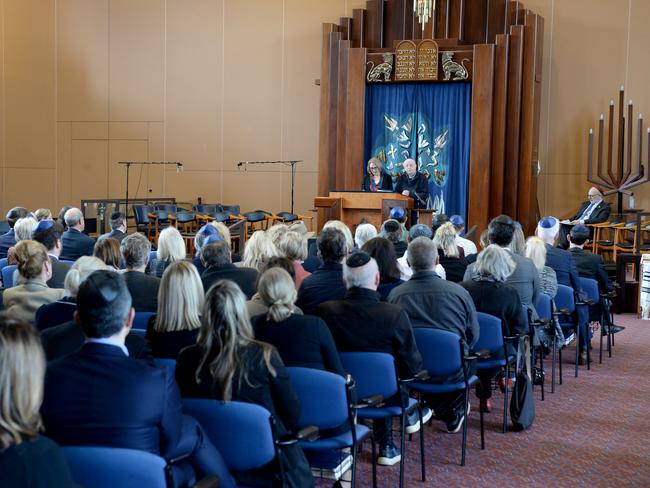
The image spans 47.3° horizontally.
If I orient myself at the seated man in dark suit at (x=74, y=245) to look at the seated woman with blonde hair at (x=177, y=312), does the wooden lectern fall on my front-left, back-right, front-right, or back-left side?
back-left

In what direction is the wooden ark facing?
toward the camera

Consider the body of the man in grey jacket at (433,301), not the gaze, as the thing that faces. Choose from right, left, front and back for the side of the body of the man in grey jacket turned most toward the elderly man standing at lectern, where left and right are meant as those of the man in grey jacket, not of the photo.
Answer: front

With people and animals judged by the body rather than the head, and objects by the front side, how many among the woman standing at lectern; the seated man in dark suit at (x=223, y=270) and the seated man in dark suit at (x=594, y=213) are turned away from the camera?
1

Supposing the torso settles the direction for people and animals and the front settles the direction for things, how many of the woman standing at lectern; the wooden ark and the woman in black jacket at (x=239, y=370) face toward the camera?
2

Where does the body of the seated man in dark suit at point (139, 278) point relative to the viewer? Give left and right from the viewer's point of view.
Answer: facing away from the viewer and to the right of the viewer

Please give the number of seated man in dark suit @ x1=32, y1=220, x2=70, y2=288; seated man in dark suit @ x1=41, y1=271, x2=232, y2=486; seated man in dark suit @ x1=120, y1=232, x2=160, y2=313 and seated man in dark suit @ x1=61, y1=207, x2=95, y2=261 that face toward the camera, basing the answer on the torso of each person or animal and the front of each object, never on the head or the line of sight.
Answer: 0

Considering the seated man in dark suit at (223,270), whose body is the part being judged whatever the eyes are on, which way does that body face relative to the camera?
away from the camera

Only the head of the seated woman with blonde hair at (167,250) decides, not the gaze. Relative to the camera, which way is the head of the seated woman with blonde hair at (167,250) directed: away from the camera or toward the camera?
away from the camera

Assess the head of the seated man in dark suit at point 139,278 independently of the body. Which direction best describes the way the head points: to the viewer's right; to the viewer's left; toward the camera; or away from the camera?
away from the camera

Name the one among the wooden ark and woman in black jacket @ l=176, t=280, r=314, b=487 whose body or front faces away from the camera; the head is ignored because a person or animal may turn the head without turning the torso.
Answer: the woman in black jacket

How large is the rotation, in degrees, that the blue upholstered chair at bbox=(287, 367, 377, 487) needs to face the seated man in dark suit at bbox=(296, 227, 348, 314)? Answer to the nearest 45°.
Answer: approximately 45° to its left

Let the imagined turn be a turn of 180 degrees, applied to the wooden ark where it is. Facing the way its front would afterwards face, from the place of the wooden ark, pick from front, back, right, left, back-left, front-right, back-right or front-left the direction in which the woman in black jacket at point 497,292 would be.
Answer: back

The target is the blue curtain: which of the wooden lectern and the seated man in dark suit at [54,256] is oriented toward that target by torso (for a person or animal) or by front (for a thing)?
the seated man in dark suit

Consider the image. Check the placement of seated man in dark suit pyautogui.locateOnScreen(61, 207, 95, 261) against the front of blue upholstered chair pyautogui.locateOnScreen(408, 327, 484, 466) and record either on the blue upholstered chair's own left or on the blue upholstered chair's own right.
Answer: on the blue upholstered chair's own left

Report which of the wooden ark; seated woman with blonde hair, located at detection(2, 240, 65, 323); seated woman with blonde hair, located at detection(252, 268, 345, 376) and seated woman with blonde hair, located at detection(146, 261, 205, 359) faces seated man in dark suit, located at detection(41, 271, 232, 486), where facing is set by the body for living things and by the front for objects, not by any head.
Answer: the wooden ark

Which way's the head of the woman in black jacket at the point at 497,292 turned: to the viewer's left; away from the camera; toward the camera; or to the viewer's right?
away from the camera

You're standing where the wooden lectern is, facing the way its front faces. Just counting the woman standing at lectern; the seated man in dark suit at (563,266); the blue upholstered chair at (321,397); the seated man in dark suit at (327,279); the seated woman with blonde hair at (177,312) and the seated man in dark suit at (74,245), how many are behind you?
1

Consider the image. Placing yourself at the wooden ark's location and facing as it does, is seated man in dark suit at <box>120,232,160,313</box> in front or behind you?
in front

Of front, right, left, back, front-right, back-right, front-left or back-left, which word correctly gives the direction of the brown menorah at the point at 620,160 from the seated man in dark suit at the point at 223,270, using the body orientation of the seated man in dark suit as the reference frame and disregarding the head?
front-right
